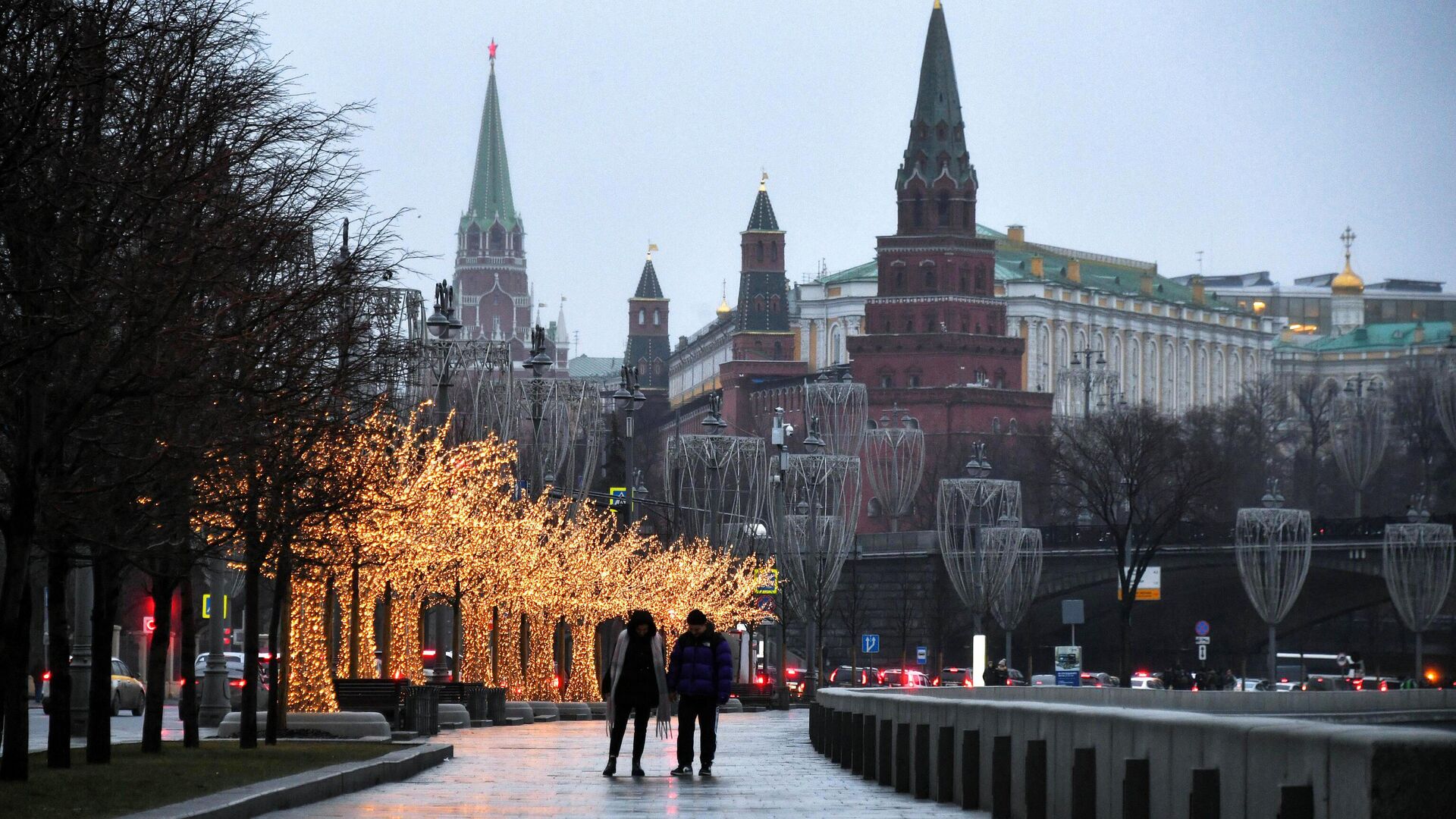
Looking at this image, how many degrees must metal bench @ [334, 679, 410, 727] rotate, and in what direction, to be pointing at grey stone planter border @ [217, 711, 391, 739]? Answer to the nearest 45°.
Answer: approximately 135° to its right

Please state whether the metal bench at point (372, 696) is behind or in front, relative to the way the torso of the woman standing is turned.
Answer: behind

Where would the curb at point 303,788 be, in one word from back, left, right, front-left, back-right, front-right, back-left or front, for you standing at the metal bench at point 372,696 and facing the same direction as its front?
back-right

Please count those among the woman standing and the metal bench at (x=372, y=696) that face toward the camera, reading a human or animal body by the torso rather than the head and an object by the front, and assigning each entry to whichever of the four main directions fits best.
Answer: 1

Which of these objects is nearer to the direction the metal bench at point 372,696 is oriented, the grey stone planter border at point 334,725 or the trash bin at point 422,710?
the trash bin

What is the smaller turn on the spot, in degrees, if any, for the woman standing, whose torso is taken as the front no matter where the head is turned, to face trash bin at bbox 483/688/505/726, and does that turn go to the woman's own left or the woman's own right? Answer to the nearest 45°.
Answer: approximately 180°

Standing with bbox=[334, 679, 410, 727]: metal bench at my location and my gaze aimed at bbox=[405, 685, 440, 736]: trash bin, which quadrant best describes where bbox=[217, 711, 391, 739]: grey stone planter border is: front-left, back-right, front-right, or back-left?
back-right

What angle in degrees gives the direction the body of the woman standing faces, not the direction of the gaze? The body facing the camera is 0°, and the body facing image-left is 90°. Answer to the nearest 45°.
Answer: approximately 0°

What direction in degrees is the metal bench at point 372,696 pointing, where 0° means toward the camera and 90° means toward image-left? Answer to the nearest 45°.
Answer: approximately 225°
